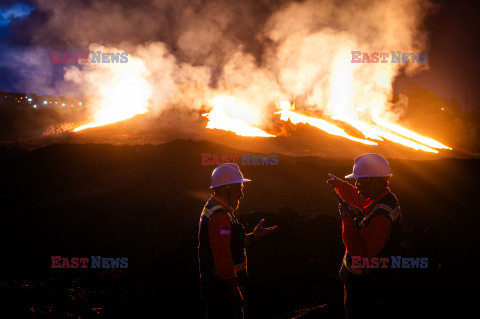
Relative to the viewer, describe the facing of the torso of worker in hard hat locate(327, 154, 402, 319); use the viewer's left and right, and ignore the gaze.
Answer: facing to the left of the viewer

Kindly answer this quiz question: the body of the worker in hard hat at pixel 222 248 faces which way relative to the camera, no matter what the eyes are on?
to the viewer's right

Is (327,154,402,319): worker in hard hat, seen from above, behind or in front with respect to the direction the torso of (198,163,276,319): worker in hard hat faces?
in front

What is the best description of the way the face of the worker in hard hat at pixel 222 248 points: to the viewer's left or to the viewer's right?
to the viewer's right

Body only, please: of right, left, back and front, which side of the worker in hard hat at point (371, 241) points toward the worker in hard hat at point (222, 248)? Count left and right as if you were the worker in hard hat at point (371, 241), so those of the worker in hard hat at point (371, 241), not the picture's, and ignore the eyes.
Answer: front

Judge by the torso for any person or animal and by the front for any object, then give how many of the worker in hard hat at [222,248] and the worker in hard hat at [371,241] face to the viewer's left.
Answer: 1

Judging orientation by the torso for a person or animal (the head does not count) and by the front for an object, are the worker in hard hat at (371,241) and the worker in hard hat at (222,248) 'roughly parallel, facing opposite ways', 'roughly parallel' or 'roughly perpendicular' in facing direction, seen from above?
roughly parallel, facing opposite ways
